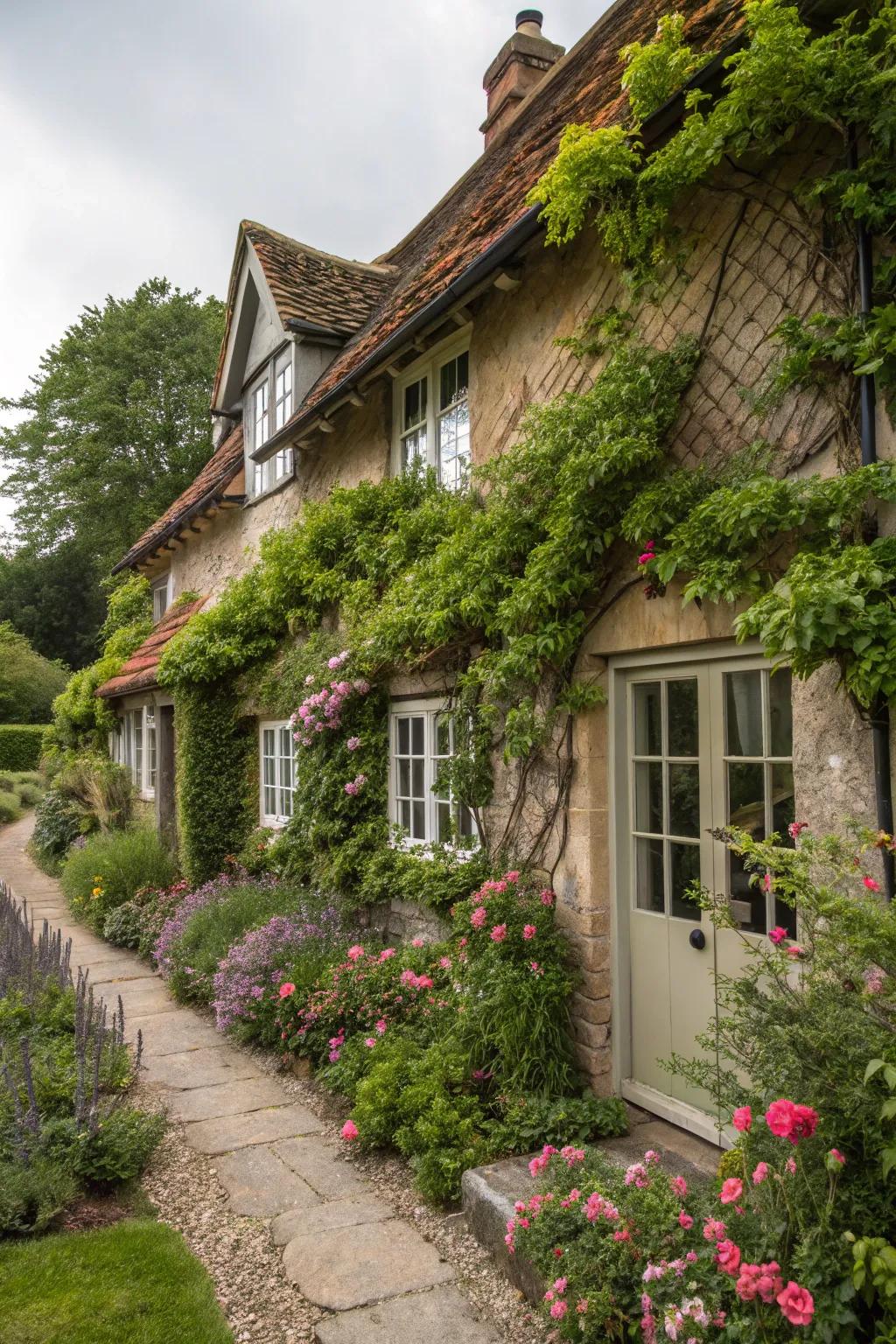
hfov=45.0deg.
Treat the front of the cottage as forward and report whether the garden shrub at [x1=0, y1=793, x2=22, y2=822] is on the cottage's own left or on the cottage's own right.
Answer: on the cottage's own right

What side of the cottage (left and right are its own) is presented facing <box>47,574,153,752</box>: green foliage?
right

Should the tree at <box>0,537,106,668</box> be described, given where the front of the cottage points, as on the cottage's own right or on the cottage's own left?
on the cottage's own right

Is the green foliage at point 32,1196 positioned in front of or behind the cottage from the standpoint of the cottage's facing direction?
in front

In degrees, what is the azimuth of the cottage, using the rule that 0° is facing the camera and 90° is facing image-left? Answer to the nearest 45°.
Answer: approximately 45°

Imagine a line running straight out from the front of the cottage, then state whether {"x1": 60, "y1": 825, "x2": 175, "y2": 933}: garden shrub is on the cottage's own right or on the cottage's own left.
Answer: on the cottage's own right

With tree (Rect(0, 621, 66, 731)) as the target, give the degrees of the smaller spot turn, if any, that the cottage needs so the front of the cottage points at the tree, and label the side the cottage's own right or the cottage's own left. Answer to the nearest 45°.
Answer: approximately 90° to the cottage's own right

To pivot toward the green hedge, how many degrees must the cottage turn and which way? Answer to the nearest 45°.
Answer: approximately 90° to its right

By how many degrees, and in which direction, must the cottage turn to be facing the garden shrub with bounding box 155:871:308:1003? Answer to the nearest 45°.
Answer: approximately 90° to its right

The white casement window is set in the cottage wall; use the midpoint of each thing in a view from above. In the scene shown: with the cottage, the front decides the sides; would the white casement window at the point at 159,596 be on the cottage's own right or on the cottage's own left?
on the cottage's own right
